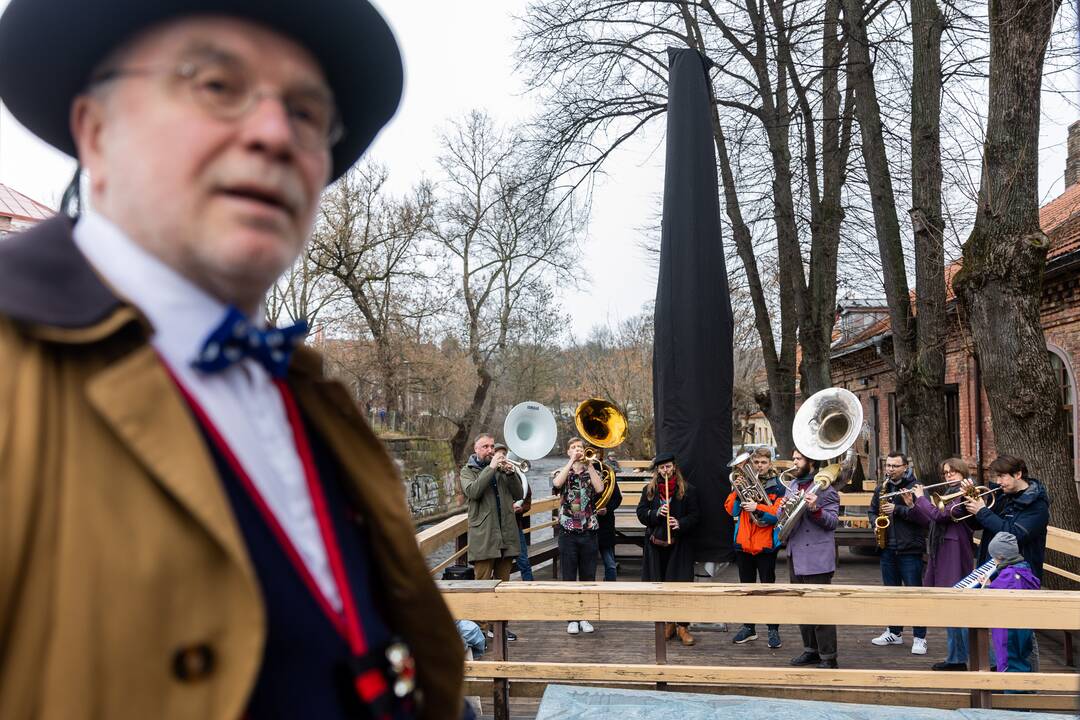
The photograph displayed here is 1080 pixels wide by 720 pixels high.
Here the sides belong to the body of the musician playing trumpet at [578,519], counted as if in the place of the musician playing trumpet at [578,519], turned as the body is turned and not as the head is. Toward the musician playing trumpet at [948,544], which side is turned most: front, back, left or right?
left

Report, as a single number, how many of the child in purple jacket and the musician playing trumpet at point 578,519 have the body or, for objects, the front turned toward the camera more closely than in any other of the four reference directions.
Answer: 1

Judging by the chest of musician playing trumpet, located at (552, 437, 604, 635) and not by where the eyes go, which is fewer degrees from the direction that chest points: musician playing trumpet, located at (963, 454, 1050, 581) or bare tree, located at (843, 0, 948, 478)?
the musician playing trumpet

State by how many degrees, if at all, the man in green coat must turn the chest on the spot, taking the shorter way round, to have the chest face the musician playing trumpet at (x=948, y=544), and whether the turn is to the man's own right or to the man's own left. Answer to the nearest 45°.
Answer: approximately 45° to the man's own left

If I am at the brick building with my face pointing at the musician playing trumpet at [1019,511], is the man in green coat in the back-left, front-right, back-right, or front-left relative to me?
front-right

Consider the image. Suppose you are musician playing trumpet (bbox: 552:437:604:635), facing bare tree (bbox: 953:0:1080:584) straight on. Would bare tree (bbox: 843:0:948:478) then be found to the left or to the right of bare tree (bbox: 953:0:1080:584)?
left

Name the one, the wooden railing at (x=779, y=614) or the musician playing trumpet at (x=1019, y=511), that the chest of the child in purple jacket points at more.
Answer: the wooden railing

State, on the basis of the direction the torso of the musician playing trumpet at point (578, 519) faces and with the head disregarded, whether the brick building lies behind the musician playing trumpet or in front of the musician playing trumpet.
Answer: behind

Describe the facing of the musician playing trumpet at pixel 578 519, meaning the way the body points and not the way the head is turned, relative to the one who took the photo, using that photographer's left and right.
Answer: facing the viewer

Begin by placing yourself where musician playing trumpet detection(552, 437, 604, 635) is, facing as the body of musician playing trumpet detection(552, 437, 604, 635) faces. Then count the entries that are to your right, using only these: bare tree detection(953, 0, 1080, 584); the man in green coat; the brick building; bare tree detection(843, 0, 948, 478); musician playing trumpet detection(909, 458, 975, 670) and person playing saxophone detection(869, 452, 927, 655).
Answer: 1

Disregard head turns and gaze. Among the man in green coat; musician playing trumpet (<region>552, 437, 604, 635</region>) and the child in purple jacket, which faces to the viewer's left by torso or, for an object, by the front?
the child in purple jacket

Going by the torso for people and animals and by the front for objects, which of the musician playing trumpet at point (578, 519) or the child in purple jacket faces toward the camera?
the musician playing trumpet

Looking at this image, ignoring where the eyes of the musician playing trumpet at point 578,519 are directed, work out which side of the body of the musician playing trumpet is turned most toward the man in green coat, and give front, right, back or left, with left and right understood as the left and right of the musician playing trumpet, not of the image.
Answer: right

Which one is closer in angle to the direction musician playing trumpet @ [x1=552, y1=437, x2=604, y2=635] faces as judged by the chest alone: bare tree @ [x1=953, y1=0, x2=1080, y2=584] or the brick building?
the bare tree

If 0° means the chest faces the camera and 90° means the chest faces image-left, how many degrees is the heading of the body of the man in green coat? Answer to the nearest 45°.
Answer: approximately 315°

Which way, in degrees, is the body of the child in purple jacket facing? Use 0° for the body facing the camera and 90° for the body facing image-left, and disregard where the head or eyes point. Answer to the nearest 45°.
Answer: approximately 90°
